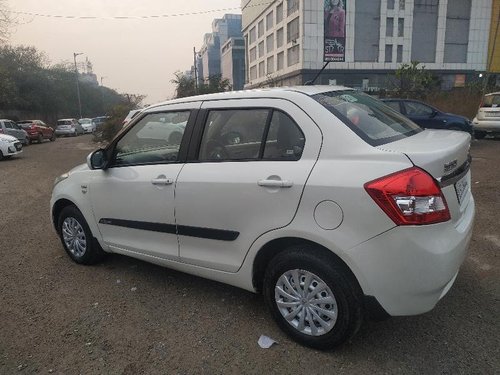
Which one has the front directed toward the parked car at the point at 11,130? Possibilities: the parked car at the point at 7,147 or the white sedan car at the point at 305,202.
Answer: the white sedan car

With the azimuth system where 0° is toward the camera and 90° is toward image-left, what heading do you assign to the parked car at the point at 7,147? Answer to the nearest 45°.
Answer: approximately 315°

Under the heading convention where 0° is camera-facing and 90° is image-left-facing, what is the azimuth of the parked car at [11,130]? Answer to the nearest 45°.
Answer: approximately 315°

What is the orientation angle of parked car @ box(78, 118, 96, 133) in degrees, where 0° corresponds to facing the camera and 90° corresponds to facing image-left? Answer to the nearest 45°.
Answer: approximately 315°

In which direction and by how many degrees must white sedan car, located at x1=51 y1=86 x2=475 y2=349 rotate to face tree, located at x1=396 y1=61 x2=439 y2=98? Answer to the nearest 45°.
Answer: approximately 45° to its right

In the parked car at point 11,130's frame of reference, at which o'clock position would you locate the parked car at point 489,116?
the parked car at point 489,116 is roughly at 12 o'clock from the parked car at point 11,130.

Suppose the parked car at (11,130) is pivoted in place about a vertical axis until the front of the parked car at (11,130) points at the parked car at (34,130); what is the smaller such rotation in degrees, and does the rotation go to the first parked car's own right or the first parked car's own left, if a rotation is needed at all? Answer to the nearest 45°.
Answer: approximately 45° to the first parked car's own left

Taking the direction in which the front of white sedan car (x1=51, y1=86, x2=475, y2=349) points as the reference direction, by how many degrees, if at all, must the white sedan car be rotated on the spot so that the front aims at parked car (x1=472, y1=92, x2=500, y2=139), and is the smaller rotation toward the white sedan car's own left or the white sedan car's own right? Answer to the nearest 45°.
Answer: approximately 90° to the white sedan car's own right

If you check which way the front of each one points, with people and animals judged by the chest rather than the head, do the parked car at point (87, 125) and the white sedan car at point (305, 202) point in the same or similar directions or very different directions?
very different directions

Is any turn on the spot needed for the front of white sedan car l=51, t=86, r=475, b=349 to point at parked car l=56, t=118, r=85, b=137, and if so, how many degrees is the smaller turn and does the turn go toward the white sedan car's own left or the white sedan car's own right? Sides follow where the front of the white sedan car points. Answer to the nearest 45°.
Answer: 0° — it already faces it
